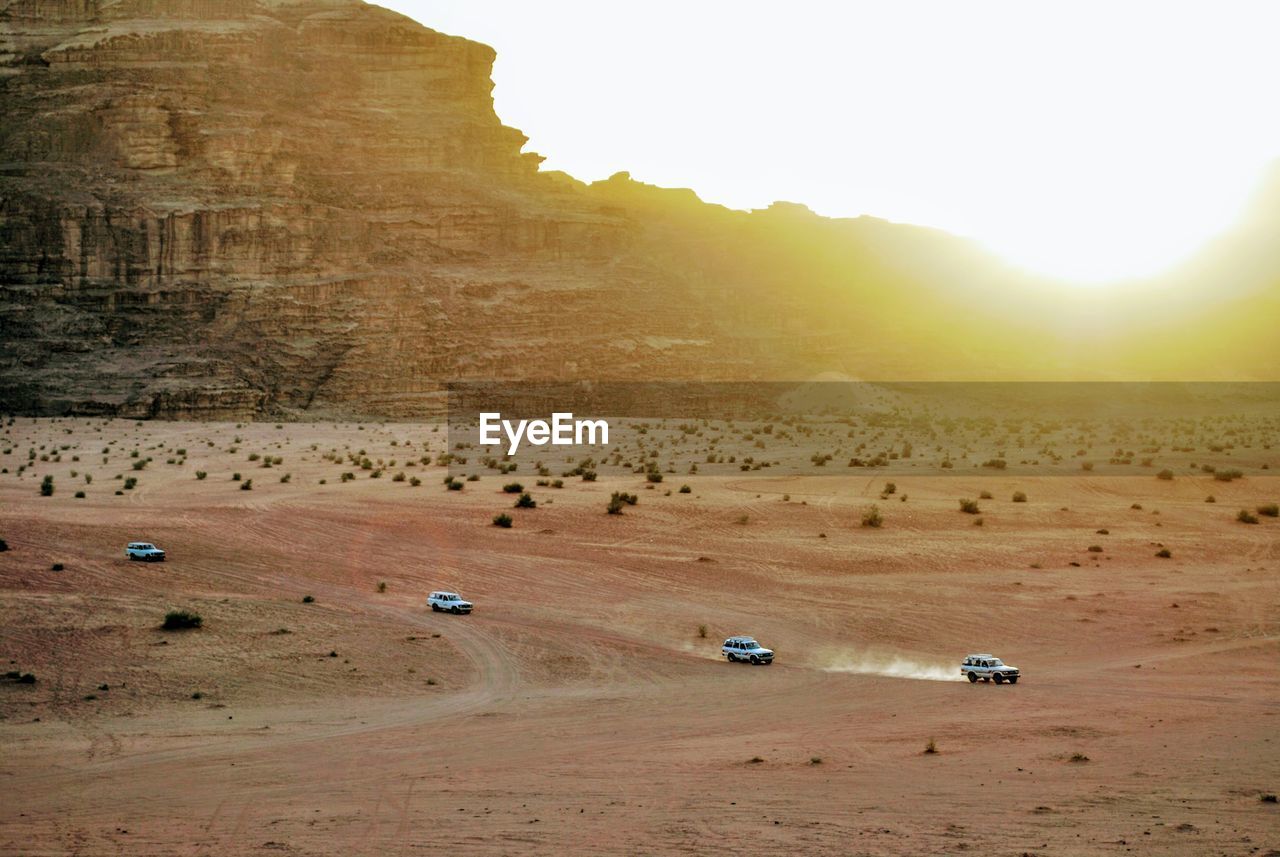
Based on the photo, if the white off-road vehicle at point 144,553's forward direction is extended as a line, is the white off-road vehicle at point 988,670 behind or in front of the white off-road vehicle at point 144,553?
in front

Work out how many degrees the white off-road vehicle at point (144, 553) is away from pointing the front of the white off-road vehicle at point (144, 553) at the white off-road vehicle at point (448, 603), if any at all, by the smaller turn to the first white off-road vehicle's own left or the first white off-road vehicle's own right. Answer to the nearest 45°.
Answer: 0° — it already faces it

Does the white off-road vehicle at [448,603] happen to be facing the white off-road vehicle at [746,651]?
yes

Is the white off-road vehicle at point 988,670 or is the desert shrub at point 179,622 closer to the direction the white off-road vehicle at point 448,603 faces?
the white off-road vehicle

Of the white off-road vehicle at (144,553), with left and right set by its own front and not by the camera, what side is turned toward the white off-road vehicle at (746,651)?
front

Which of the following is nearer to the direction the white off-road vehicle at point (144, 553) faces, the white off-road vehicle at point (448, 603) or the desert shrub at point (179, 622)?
the white off-road vehicle

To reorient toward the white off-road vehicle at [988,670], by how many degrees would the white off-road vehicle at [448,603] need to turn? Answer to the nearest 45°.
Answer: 0° — it already faces it

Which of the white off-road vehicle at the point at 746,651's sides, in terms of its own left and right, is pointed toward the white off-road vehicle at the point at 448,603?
back

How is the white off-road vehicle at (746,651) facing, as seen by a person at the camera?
facing the viewer and to the right of the viewer

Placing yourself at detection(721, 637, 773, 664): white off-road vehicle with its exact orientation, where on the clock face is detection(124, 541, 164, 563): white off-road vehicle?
detection(124, 541, 164, 563): white off-road vehicle is roughly at 5 o'clock from detection(721, 637, 773, 664): white off-road vehicle.

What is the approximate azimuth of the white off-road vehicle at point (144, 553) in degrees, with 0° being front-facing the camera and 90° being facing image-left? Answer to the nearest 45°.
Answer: approximately 315°

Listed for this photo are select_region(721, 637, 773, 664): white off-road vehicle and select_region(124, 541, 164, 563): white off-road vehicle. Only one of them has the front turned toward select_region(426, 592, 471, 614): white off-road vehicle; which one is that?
select_region(124, 541, 164, 563): white off-road vehicle
